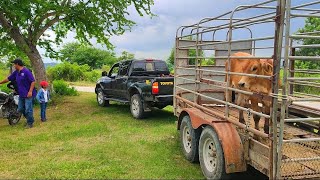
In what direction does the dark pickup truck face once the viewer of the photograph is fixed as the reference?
facing away from the viewer and to the left of the viewer

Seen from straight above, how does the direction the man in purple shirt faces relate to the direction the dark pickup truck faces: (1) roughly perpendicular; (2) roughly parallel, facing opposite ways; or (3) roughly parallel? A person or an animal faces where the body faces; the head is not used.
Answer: roughly perpendicular

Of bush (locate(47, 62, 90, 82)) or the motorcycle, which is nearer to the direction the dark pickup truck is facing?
the bush

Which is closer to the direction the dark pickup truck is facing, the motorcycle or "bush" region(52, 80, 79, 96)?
the bush
